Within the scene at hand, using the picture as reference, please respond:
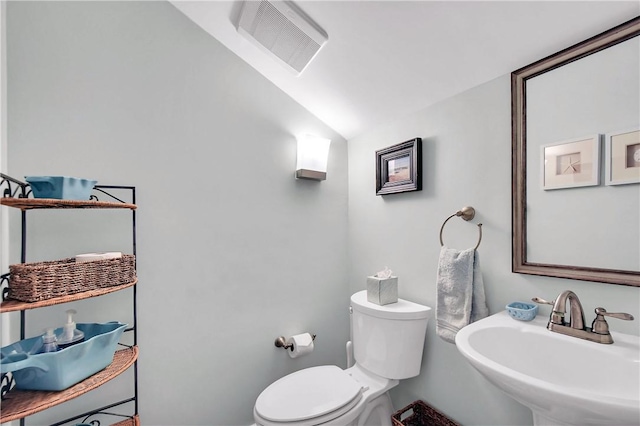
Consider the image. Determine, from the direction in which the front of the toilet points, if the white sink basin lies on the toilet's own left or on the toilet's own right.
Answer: on the toilet's own left

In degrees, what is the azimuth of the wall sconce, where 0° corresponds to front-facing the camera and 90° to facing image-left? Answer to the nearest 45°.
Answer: approximately 315°

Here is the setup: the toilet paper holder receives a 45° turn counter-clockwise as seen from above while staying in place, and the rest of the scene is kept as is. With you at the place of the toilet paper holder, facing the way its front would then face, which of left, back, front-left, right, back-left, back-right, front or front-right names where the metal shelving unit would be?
back-right

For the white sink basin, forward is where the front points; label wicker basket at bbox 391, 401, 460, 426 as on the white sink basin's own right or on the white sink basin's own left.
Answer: on the white sink basin's own right

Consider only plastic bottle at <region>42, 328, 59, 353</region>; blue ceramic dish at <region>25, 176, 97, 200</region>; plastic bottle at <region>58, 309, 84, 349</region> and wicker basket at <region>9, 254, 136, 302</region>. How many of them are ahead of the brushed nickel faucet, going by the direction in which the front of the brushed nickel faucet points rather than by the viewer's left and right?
4

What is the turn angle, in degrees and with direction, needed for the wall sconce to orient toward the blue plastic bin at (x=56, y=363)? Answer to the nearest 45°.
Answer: approximately 90° to its right
